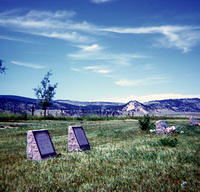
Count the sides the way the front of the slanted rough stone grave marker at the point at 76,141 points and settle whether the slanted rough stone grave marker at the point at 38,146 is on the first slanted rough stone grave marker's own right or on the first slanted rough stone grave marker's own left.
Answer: on the first slanted rough stone grave marker's own right

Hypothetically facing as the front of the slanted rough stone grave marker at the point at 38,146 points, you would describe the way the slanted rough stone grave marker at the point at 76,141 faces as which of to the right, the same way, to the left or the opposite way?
the same way

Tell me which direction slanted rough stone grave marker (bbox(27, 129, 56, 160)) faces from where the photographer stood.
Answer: facing the viewer and to the right of the viewer

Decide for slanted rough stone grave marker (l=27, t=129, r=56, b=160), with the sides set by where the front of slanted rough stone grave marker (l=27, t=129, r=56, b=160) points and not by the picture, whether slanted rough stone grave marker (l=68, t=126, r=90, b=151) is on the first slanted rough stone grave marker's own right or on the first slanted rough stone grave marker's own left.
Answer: on the first slanted rough stone grave marker's own left

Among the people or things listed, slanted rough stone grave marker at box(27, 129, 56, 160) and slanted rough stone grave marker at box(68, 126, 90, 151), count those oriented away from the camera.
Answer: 0
